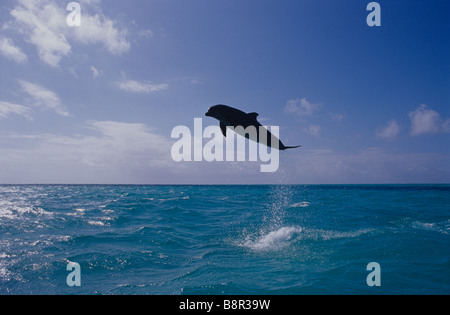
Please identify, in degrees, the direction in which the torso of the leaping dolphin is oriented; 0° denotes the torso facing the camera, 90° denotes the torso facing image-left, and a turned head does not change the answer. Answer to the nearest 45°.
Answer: approximately 90°
